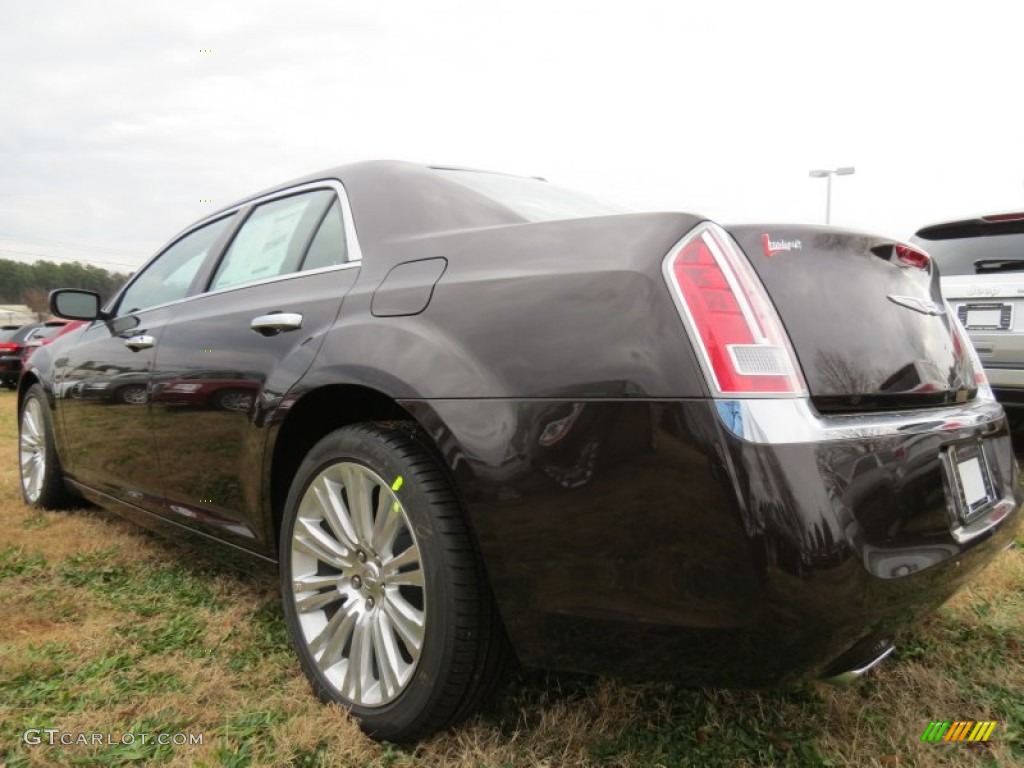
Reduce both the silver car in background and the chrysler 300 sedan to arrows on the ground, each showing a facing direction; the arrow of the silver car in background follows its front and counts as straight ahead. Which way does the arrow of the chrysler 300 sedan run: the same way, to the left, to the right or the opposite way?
to the left

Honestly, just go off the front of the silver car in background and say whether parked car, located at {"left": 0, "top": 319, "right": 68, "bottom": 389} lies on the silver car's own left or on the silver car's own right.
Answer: on the silver car's own left

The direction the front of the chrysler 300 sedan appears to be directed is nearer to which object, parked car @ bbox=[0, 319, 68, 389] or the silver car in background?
the parked car

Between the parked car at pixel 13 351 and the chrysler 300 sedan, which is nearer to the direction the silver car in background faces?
the parked car

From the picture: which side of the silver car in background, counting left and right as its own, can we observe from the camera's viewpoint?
back

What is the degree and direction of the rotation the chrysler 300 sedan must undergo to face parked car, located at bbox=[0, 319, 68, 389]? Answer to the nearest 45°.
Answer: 0° — it already faces it

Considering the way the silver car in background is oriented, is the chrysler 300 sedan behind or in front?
behind

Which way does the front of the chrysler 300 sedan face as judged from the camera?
facing away from the viewer and to the left of the viewer
